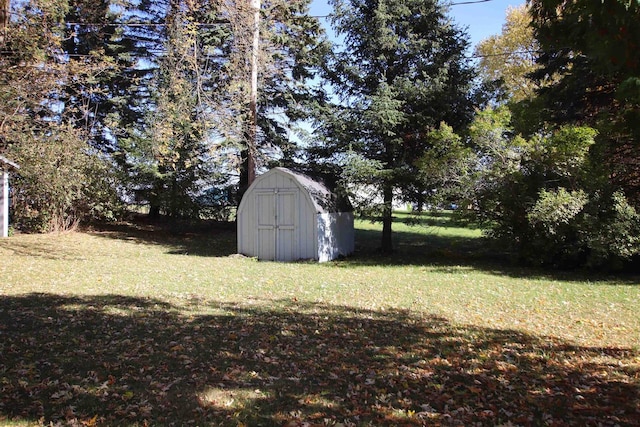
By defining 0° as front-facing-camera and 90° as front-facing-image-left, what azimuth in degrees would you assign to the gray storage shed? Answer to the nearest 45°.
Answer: approximately 45°
